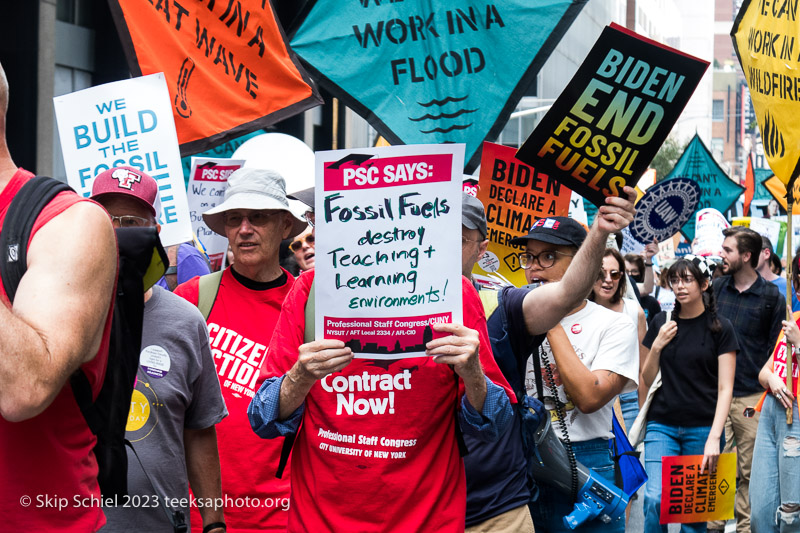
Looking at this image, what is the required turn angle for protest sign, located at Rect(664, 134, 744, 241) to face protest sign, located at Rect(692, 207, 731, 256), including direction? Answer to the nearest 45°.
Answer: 0° — it already faces it

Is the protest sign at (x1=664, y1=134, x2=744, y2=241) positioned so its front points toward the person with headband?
yes

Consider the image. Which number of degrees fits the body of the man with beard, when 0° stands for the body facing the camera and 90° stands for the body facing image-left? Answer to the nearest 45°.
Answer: approximately 45°

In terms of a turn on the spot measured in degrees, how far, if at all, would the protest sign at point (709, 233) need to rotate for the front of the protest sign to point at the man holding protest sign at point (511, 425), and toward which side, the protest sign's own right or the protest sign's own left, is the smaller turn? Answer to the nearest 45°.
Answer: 0° — it already faces them

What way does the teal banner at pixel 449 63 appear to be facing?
toward the camera

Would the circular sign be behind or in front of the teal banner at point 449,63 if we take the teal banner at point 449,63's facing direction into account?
behind

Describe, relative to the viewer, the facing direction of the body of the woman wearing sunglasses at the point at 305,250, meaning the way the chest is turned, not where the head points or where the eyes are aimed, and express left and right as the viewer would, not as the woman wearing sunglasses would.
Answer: facing the viewer

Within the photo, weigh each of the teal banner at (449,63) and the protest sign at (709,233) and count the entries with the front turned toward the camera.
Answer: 2

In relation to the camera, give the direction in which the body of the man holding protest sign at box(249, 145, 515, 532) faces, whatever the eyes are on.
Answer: toward the camera

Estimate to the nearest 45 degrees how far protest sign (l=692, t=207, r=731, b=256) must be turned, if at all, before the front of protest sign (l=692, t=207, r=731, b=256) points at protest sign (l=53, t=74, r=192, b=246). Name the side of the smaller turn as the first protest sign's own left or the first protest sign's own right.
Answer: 0° — it already faces it

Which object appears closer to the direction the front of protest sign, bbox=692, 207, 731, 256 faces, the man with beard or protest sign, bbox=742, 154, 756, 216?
the man with beard

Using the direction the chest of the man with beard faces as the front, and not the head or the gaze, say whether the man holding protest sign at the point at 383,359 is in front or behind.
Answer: in front

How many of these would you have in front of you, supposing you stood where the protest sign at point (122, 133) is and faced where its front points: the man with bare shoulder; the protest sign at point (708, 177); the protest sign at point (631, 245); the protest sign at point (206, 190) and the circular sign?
1

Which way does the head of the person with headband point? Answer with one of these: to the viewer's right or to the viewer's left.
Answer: to the viewer's left

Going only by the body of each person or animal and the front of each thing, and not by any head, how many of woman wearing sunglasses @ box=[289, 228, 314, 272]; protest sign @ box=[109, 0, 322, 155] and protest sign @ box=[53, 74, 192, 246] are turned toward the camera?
3

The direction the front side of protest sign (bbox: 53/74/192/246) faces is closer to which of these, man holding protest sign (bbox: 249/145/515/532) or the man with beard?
the man holding protest sign

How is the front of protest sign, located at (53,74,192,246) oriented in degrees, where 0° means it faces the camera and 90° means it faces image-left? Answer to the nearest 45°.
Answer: approximately 0°
